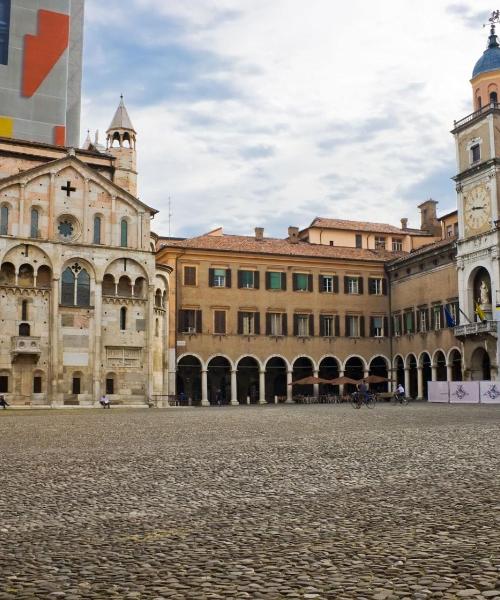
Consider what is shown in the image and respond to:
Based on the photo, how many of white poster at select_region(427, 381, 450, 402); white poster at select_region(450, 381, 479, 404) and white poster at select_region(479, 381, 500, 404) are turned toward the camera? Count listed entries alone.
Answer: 3

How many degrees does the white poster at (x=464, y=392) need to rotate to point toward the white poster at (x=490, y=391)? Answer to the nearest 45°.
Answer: approximately 45° to its left

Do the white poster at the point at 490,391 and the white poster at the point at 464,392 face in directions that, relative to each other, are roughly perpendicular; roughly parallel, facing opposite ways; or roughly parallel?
roughly parallel

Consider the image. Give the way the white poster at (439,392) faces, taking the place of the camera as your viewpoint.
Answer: facing the viewer

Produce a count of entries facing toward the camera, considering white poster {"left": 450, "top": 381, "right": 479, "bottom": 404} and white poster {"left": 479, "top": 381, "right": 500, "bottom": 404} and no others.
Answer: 2

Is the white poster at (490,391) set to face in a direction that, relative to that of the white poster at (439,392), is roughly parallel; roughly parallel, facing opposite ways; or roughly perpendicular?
roughly parallel

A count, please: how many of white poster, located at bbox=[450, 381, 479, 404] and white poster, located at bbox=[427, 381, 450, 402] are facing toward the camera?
2

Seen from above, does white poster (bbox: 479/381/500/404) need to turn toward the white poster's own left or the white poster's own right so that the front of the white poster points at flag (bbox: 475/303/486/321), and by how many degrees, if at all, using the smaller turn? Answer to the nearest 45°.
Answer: approximately 180°

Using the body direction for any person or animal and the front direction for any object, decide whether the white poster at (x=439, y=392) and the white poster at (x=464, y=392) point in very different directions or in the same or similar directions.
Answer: same or similar directions

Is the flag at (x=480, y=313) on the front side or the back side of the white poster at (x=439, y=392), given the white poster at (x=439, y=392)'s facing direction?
on the back side

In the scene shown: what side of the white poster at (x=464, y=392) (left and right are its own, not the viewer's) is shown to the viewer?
front

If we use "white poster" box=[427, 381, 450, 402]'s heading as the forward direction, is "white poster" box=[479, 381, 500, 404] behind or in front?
in front

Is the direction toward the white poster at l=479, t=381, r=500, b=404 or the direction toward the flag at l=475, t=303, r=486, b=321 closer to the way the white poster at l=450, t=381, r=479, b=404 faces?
the white poster

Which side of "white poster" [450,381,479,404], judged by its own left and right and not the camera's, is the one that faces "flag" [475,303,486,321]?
back
